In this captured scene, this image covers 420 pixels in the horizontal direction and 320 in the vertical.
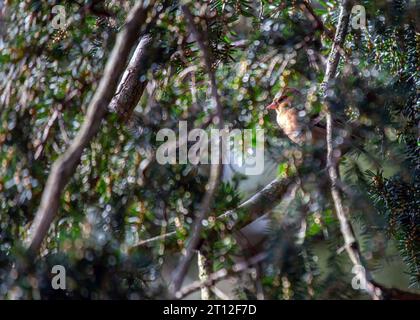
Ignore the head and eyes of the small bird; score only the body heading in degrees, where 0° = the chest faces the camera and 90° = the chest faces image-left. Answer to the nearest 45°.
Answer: approximately 90°
